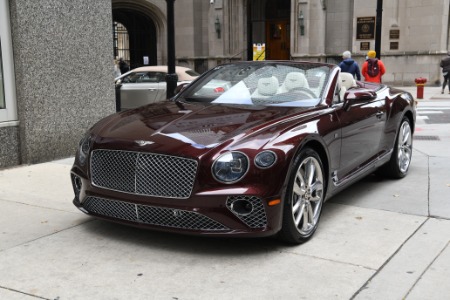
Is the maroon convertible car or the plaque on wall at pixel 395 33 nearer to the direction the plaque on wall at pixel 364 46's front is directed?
the maroon convertible car

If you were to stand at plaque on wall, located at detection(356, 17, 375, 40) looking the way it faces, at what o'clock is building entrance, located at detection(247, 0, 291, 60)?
The building entrance is roughly at 4 o'clock from the plaque on wall.

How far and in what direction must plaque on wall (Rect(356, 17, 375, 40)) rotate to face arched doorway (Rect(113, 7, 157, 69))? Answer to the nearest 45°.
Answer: approximately 90° to its right

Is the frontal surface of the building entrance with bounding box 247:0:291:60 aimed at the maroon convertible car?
yes

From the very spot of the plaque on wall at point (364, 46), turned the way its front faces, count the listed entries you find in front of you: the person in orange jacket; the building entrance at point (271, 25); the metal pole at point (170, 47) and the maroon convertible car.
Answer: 3

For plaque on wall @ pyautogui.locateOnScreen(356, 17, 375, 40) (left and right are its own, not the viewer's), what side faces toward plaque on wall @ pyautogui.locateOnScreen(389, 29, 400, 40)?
left

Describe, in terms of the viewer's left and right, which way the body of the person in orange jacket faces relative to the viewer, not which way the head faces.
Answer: facing away from the viewer

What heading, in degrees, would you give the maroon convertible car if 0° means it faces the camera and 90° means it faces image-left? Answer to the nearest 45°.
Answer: approximately 45°

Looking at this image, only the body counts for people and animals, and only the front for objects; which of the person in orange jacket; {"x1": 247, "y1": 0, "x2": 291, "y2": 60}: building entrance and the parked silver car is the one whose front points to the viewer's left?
the parked silver car

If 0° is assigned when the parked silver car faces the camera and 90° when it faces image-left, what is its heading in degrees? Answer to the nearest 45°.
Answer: approximately 90°

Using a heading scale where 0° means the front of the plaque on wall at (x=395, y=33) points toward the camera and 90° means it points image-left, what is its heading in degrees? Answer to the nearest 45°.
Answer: approximately 0°
